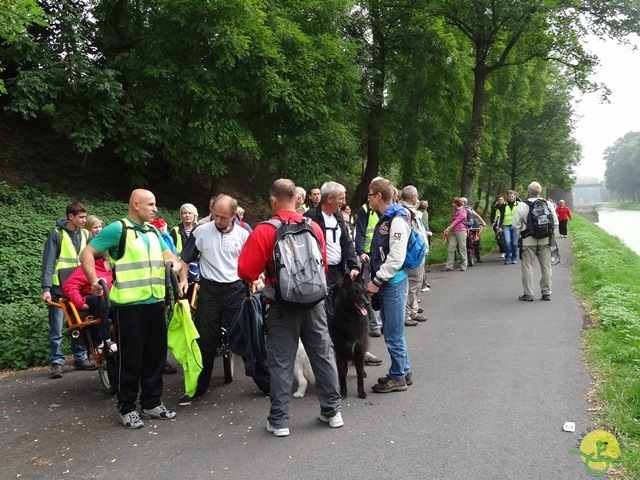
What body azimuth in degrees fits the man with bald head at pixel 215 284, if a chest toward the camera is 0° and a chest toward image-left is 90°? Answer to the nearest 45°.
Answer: approximately 0°

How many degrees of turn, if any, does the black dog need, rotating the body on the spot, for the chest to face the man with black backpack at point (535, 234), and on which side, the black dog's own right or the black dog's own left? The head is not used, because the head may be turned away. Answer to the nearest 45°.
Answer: approximately 135° to the black dog's own left

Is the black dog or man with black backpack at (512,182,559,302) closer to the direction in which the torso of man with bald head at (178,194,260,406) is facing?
the black dog

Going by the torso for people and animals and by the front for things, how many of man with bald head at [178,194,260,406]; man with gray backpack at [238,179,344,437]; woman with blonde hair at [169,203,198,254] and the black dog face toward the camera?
3

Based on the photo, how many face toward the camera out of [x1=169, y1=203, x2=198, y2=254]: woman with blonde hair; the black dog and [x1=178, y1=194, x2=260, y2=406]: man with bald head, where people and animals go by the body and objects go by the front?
3

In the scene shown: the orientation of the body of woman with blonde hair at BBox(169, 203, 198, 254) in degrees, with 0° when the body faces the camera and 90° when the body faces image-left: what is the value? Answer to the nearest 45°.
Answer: approximately 0°

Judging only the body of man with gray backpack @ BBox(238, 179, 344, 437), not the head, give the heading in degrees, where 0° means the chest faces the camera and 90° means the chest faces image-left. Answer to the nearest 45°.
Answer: approximately 135°

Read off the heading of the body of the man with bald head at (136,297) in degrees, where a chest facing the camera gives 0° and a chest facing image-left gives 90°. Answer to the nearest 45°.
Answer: approximately 315°

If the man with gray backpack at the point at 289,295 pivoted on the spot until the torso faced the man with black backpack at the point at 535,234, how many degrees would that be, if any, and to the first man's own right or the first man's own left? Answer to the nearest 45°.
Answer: approximately 90° to the first man's own right

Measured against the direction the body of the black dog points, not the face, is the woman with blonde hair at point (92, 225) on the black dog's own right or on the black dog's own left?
on the black dog's own right
